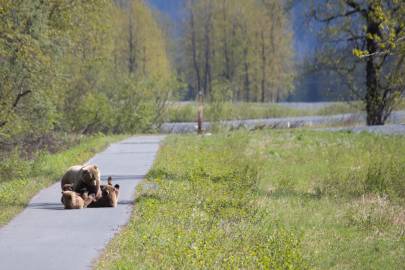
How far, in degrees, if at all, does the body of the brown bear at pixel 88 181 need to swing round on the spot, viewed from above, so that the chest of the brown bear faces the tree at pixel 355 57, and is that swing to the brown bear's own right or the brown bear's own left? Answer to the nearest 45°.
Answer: approximately 90° to the brown bear's own left

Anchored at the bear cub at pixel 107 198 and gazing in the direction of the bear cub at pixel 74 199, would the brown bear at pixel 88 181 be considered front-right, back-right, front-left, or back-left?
front-right
